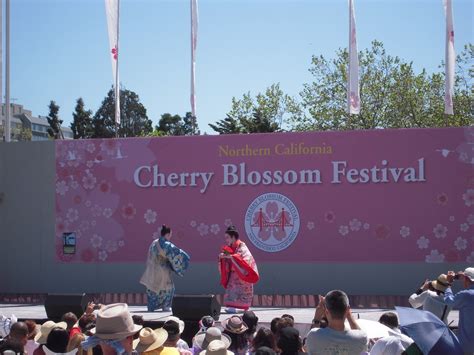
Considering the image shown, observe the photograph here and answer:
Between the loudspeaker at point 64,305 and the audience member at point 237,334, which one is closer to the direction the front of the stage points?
the audience member

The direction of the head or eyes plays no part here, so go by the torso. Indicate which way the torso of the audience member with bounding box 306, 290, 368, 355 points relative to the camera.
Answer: away from the camera

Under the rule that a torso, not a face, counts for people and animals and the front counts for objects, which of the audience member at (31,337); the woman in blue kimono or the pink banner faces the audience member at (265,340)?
the pink banner

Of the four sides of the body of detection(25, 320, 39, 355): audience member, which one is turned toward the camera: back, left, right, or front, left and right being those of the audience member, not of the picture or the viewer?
back

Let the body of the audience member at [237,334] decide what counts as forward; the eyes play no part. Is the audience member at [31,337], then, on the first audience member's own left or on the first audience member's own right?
on the first audience member's own left

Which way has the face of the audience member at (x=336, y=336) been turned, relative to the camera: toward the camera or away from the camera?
away from the camera

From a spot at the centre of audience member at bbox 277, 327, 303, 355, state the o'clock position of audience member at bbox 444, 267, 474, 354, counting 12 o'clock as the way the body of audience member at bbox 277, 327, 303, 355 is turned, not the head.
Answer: audience member at bbox 444, 267, 474, 354 is roughly at 2 o'clock from audience member at bbox 277, 327, 303, 355.

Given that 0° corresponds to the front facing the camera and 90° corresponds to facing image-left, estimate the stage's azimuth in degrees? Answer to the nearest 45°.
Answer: approximately 0°

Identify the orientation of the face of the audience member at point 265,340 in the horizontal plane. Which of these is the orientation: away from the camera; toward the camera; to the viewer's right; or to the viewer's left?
away from the camera

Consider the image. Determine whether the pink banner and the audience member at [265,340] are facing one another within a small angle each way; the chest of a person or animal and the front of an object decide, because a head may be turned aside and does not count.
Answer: yes

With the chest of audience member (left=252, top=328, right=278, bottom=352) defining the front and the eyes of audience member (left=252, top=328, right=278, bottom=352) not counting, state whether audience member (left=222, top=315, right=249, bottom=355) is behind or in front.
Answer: in front

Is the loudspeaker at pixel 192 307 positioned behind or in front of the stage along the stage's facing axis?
in front

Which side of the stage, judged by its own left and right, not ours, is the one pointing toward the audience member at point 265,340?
front

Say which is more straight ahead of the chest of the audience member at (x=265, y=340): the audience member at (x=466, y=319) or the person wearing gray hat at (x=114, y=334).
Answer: the audience member
